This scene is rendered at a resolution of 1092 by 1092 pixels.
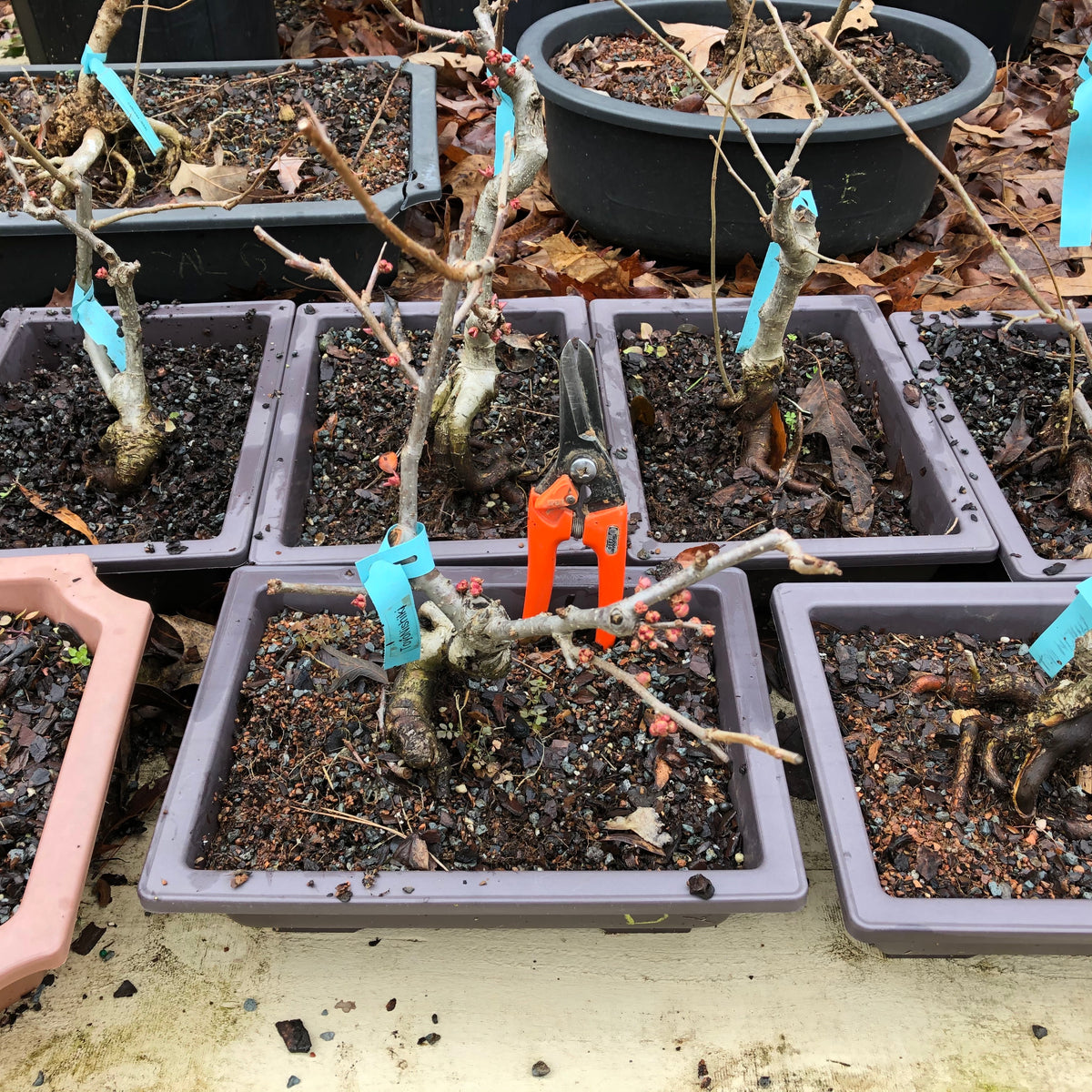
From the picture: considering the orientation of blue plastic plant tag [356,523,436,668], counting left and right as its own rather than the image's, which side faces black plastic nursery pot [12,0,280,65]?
back

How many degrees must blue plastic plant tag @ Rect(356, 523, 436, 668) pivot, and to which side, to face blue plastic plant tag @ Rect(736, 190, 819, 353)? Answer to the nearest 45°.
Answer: approximately 135° to its left

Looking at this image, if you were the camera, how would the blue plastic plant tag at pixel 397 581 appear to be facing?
facing the viewer

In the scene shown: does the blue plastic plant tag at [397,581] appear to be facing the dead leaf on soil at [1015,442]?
no

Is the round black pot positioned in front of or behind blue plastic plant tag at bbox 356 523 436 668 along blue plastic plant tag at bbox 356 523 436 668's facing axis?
behind

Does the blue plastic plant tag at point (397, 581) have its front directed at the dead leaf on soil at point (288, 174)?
no

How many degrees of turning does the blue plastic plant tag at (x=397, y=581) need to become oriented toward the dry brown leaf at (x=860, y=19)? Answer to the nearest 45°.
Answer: approximately 135° to its left

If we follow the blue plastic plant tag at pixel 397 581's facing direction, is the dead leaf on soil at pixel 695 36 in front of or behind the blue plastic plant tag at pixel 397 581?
behind

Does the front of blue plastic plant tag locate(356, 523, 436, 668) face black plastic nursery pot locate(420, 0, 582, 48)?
no

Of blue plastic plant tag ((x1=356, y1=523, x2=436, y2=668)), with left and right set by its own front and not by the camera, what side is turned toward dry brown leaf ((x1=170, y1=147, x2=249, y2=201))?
back

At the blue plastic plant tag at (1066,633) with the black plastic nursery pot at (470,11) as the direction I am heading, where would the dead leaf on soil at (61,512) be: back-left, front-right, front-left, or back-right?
front-left
